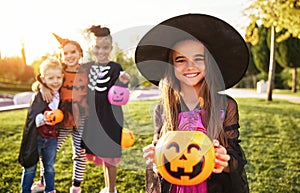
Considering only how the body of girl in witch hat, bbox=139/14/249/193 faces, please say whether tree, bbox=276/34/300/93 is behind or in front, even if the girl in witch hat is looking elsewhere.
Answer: behind

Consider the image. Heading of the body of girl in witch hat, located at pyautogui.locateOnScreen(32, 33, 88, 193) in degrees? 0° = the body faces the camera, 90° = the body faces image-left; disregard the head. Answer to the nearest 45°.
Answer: approximately 0°

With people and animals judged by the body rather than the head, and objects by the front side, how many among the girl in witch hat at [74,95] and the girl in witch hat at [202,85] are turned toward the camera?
2

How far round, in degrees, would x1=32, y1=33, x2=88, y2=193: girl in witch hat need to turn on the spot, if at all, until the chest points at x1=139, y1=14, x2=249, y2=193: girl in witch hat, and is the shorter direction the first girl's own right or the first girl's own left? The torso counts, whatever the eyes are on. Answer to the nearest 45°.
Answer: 0° — they already face them

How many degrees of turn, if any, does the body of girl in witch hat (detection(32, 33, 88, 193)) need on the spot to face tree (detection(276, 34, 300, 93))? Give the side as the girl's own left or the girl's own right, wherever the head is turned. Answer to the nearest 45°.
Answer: approximately 135° to the girl's own left

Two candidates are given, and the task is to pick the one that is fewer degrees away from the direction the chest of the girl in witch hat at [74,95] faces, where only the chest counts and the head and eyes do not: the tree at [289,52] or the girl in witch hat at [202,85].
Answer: the girl in witch hat

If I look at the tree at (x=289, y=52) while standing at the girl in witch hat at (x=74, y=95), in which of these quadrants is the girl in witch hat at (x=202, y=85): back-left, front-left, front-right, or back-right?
back-right

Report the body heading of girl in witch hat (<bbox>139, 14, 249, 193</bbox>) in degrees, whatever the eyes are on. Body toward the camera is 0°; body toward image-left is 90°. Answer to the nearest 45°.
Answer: approximately 0°
